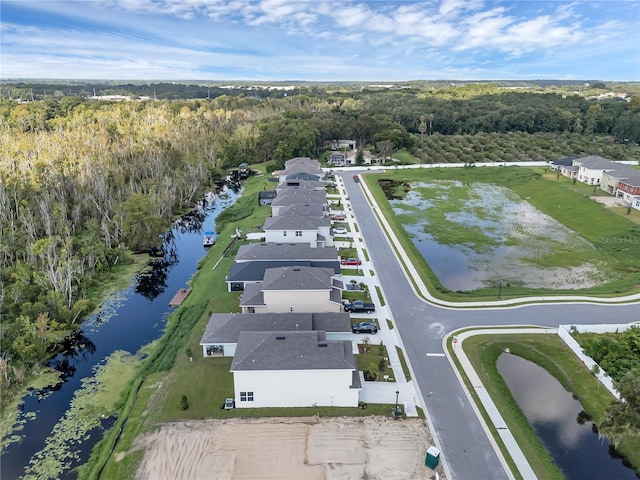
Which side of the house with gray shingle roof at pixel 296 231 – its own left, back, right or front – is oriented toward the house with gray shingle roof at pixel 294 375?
right

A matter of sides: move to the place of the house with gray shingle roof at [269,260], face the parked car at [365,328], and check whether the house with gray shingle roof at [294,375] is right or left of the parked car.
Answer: right

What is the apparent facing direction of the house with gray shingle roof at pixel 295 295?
to the viewer's right

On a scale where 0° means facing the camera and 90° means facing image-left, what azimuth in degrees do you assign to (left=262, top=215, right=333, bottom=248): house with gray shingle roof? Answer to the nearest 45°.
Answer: approximately 270°

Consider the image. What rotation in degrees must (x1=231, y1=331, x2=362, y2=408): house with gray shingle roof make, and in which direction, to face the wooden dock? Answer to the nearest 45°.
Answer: approximately 135° to its left

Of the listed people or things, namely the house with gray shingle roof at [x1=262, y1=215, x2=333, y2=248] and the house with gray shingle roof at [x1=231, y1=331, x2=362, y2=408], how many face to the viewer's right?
2

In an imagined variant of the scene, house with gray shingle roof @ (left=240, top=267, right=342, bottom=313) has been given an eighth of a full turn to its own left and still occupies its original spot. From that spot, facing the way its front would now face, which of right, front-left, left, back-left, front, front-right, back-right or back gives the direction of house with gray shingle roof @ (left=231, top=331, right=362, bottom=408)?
back-right

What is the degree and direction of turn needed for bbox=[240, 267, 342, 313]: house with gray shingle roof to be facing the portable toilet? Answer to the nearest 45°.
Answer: approximately 45° to its right

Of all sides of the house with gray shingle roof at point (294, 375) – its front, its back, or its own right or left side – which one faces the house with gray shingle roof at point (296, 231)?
left

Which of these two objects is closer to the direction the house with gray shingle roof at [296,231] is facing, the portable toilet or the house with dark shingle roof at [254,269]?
the portable toilet

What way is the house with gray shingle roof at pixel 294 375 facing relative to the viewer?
to the viewer's right

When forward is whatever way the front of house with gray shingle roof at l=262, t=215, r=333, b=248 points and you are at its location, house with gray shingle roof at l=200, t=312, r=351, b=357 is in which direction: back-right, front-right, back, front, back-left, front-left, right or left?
right
